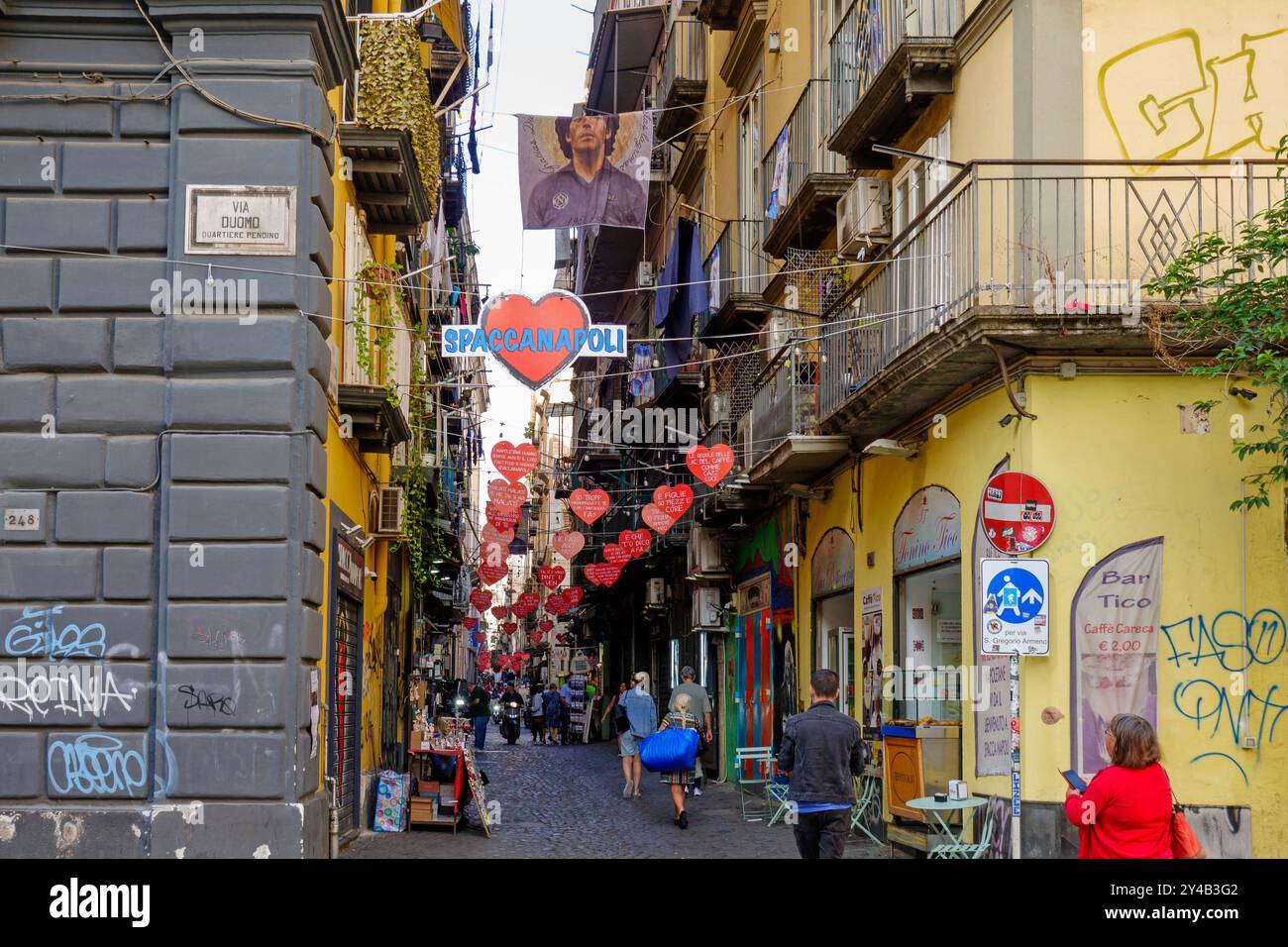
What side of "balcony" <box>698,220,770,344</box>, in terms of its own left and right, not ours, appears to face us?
left

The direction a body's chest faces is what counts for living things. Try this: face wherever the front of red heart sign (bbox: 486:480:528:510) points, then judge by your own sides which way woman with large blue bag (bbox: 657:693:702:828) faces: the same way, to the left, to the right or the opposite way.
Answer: the opposite way

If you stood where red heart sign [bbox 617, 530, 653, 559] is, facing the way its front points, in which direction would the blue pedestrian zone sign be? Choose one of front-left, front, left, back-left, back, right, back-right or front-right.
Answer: front

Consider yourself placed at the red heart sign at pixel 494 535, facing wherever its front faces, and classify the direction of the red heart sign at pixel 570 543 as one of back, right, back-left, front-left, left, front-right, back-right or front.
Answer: front-left

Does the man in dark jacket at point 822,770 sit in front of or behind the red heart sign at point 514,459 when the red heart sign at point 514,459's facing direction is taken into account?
in front

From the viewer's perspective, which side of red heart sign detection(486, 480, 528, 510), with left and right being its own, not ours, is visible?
front

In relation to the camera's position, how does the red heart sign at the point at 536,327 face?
facing the viewer

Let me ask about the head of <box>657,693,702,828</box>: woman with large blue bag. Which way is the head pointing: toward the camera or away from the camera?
away from the camera

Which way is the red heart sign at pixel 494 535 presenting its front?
toward the camera

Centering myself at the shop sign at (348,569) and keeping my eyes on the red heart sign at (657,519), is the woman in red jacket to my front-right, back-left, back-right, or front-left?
back-right

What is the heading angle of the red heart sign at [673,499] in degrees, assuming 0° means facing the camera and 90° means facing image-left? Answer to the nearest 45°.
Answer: approximately 0°

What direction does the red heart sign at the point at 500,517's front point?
toward the camera

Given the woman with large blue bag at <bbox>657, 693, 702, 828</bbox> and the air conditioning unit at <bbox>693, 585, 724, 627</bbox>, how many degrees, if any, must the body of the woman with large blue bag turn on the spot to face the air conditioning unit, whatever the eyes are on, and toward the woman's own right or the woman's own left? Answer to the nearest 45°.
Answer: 0° — they already face it

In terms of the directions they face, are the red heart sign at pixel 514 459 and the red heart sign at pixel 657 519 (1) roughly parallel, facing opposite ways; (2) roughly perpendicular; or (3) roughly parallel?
roughly parallel
